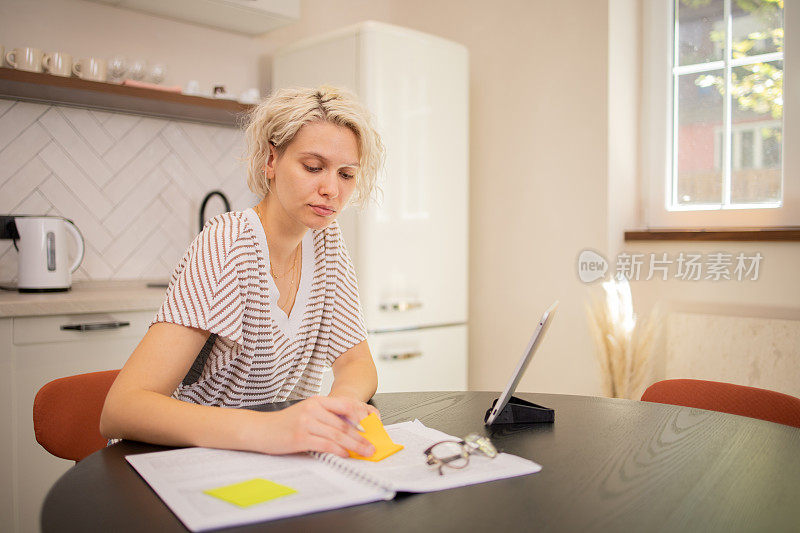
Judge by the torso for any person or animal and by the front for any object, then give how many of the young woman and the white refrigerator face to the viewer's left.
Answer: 0

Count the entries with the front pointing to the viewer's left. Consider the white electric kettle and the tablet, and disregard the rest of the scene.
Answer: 2

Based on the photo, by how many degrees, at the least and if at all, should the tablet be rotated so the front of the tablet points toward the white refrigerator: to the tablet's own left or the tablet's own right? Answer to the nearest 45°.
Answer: approximately 90° to the tablet's own right

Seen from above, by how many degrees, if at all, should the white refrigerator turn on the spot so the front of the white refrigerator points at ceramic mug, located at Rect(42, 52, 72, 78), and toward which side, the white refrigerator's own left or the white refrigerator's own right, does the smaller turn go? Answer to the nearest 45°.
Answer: approximately 135° to the white refrigerator's own right

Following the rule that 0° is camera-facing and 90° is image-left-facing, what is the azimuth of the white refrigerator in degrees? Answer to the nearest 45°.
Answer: approximately 315°

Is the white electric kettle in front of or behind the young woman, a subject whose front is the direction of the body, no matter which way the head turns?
behind

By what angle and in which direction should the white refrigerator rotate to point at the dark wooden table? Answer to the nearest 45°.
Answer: approximately 45° to its right

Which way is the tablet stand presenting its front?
to the viewer's left

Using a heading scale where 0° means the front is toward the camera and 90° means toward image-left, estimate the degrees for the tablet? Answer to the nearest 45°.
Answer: approximately 90°

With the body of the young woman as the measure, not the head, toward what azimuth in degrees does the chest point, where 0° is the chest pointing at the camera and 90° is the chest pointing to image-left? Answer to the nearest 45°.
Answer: approximately 315°

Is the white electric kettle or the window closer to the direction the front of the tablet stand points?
the white electric kettle

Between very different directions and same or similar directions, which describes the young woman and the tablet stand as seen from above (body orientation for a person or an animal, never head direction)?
very different directions

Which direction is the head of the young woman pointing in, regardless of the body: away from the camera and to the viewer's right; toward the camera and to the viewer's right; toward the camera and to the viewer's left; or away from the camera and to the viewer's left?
toward the camera and to the viewer's right

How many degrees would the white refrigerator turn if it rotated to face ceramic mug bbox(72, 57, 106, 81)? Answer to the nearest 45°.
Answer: approximately 135° to its right

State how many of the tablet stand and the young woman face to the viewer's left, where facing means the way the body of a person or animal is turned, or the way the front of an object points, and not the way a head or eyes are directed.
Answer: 1

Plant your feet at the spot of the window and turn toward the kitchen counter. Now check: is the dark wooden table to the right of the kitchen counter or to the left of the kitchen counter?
left
